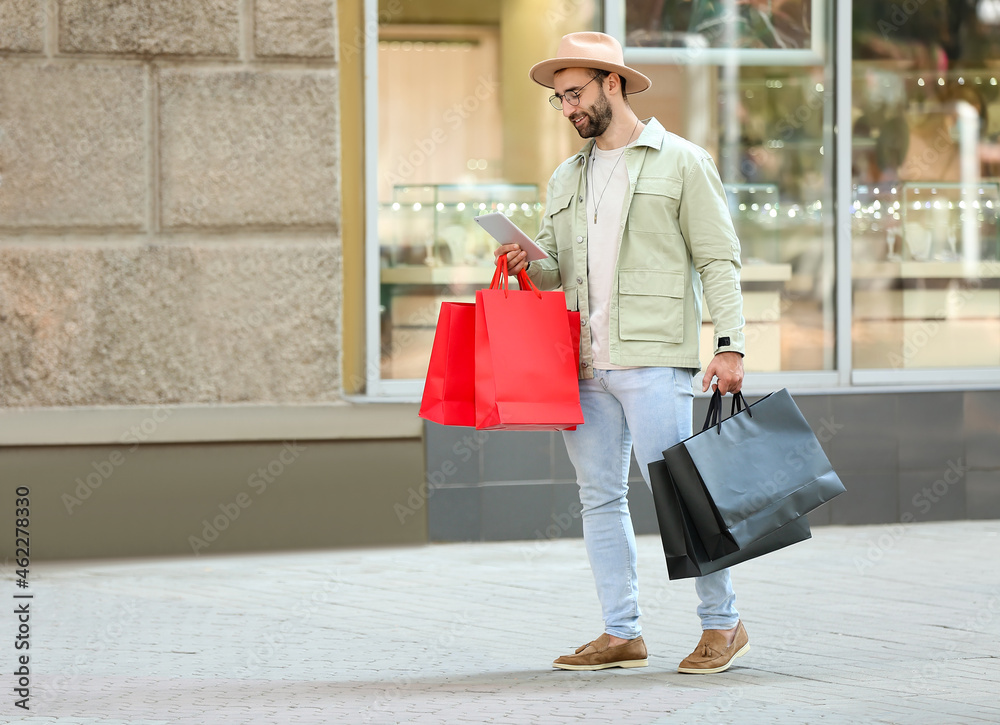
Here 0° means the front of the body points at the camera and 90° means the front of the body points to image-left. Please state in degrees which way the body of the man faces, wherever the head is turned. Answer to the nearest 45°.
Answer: approximately 45°
